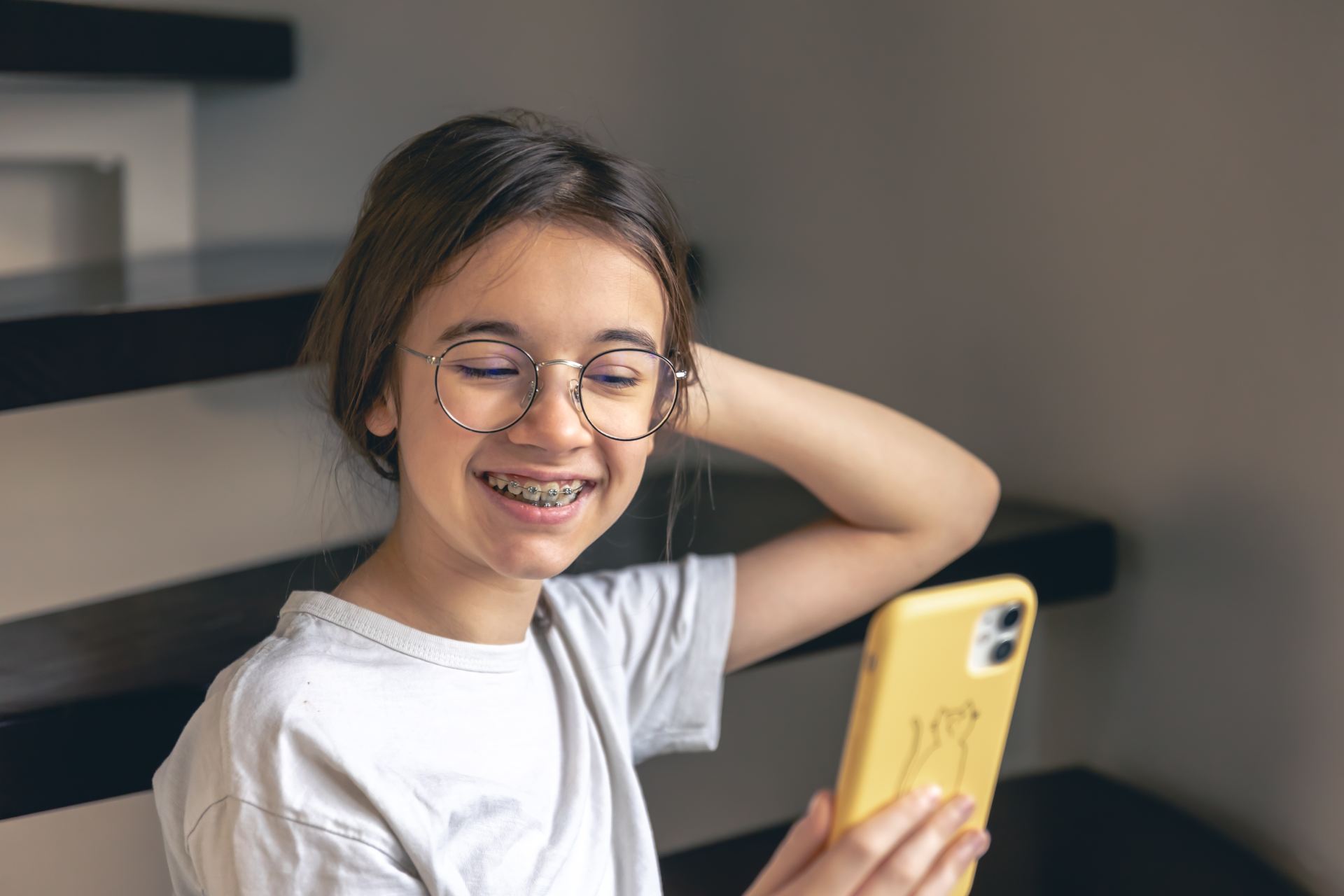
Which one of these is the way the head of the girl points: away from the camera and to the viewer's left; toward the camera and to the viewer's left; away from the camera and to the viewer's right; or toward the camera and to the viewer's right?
toward the camera and to the viewer's right
